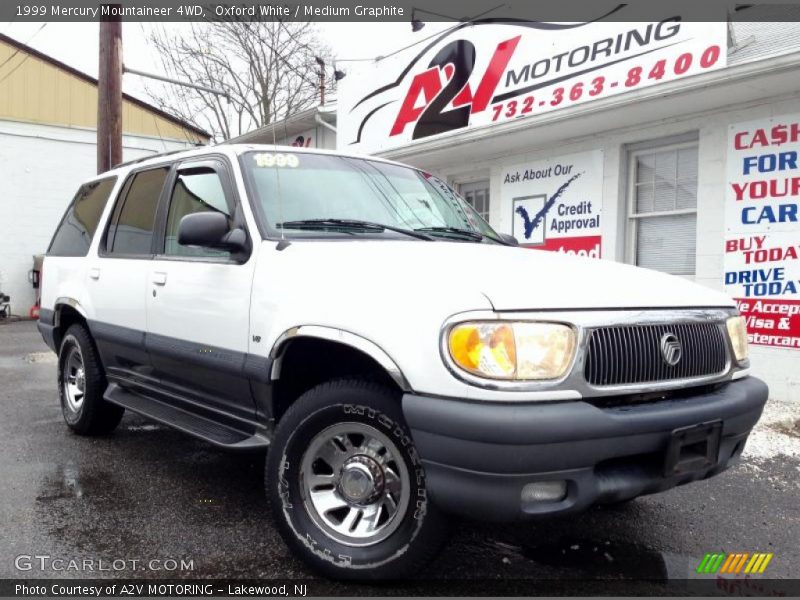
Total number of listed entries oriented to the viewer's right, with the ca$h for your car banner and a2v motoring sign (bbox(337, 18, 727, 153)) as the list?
0

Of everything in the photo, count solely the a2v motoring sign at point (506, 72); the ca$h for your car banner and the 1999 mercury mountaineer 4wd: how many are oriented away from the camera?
0

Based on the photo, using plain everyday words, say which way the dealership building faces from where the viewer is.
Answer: facing the viewer and to the left of the viewer

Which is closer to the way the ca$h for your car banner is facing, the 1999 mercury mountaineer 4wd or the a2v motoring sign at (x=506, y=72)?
the 1999 mercury mountaineer 4wd

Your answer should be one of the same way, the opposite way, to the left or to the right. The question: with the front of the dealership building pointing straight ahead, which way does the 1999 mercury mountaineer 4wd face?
to the left

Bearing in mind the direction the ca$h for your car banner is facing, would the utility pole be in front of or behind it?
in front

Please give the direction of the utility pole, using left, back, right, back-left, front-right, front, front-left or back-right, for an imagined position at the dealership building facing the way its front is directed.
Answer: front-right

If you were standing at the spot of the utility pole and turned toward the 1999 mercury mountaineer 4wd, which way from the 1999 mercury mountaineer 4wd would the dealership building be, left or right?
left

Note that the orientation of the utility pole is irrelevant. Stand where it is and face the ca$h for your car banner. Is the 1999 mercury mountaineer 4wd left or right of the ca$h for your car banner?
right

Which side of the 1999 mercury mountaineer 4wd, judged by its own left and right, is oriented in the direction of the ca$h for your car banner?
left

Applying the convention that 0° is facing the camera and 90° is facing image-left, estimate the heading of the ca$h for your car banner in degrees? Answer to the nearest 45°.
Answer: approximately 45°

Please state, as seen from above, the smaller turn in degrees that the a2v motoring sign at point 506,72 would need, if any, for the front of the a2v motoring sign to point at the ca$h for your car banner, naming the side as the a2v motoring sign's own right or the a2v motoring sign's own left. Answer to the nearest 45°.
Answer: approximately 90° to the a2v motoring sign's own left

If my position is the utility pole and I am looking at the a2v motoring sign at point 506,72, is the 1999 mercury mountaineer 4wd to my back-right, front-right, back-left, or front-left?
front-right
